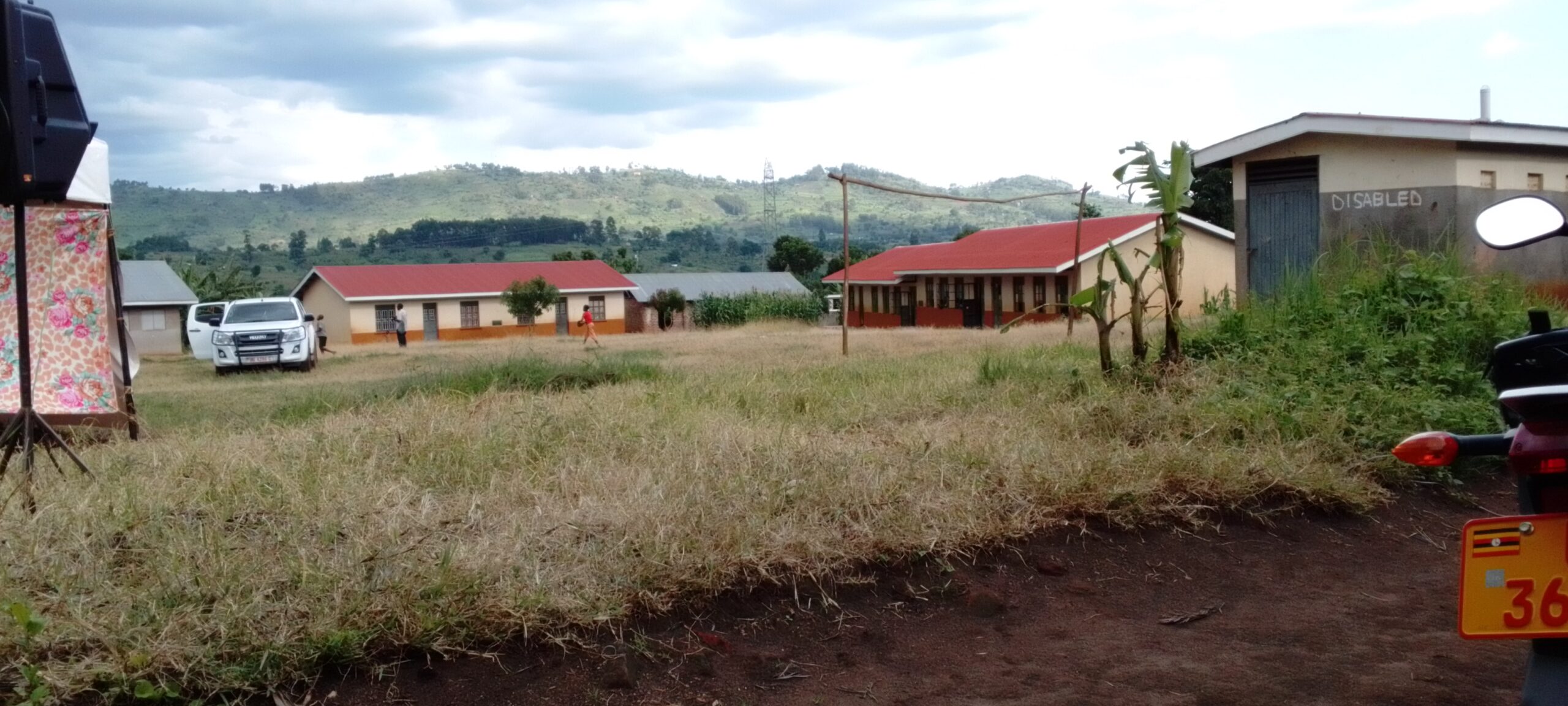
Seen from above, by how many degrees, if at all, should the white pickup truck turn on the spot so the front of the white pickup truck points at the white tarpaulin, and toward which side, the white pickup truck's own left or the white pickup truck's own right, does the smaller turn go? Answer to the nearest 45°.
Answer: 0° — it already faces it

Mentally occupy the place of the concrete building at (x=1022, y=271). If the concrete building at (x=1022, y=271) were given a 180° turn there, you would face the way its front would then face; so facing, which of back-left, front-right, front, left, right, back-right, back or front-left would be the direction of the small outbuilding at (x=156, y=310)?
back-left

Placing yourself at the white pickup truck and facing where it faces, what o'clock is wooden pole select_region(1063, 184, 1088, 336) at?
The wooden pole is roughly at 10 o'clock from the white pickup truck.

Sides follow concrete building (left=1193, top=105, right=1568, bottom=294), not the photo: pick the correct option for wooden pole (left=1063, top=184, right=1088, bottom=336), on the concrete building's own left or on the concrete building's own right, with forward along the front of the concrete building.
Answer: on the concrete building's own right

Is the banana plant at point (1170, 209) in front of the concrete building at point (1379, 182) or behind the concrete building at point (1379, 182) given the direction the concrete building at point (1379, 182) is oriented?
in front

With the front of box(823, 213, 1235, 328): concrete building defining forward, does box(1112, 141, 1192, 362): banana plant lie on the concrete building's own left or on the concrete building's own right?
on the concrete building's own left

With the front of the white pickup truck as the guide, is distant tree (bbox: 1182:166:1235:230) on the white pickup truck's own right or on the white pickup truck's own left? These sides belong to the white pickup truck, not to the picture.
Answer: on the white pickup truck's own left

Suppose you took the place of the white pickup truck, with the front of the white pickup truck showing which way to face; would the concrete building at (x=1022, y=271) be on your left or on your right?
on your left

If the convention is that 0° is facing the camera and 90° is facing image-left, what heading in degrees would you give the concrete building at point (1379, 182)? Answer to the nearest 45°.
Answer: approximately 45°

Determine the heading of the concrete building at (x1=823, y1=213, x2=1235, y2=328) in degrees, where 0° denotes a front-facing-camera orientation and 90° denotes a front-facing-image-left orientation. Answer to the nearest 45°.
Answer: approximately 45°

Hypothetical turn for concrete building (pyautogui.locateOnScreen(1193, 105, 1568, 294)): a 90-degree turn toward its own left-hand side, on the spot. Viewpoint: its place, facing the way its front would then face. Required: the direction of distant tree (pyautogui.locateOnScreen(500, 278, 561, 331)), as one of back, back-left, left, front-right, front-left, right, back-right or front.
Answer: back

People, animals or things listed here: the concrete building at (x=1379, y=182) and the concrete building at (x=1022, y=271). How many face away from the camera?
0
